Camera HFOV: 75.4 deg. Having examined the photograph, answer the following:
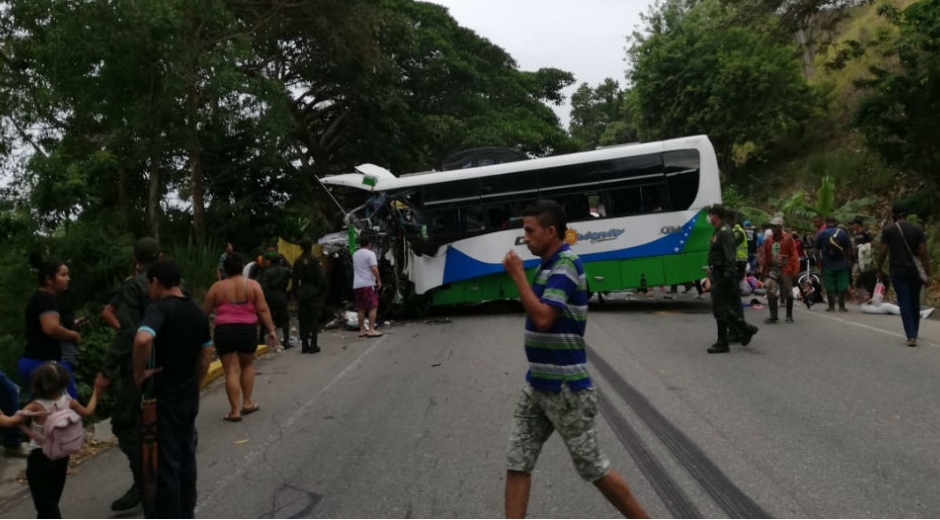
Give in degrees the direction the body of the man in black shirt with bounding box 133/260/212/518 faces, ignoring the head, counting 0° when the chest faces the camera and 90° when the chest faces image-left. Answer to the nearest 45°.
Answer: approximately 135°

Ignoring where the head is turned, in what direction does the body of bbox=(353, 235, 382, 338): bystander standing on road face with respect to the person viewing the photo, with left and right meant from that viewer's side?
facing away from the viewer and to the right of the viewer

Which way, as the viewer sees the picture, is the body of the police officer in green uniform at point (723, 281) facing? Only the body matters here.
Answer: to the viewer's left

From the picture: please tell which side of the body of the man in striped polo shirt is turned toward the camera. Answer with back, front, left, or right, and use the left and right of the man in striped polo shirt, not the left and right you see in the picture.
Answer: left

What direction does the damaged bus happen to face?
to the viewer's left

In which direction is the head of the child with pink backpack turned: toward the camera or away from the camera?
away from the camera

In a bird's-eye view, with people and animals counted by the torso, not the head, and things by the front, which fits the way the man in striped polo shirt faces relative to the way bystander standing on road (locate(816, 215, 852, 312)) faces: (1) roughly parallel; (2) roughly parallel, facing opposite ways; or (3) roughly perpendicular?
roughly perpendicular
